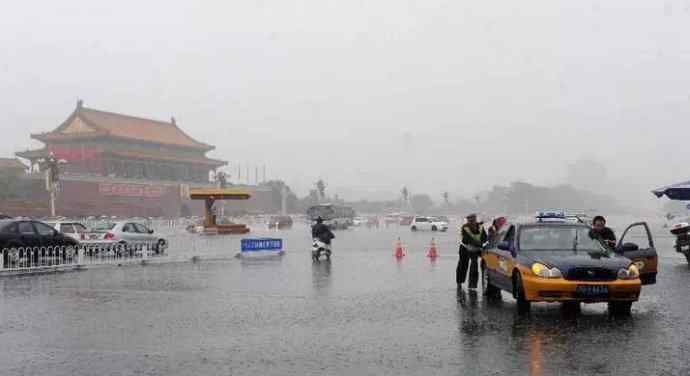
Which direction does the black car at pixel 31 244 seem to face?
to the viewer's right

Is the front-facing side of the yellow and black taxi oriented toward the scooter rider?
no

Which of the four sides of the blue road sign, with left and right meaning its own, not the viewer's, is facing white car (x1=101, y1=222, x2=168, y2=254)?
right

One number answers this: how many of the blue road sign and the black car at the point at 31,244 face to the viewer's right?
1

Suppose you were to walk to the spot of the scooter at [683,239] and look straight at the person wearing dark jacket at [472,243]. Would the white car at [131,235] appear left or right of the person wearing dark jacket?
right

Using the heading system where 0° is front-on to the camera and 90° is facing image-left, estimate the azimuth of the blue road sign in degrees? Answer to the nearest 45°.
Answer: approximately 0°

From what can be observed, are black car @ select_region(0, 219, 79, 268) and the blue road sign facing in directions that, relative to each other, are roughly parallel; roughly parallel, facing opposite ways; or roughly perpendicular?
roughly perpendicular

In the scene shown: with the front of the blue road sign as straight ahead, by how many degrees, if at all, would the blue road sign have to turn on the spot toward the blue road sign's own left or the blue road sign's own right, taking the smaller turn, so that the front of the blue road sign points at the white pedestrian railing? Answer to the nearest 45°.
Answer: approximately 45° to the blue road sign's own right

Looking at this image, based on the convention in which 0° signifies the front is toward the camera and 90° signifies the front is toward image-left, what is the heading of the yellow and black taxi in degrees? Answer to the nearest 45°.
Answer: approximately 315°

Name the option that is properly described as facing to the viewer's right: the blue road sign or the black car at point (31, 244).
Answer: the black car

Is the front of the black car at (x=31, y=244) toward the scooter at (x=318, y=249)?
yes

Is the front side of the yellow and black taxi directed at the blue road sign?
no

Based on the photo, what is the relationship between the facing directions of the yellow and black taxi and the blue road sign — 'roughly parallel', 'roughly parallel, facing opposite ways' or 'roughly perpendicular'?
roughly parallel
